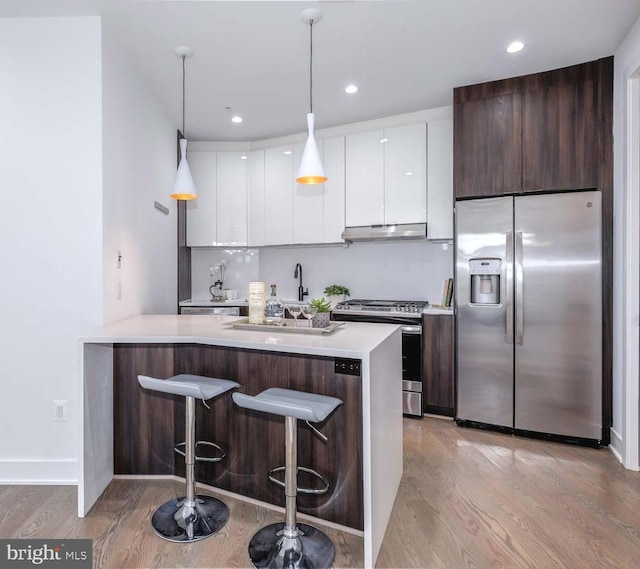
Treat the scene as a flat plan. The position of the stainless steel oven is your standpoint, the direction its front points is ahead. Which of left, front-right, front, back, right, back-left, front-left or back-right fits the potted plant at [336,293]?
back-right

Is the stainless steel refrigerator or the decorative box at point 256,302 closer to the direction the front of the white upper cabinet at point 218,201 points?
the decorative box

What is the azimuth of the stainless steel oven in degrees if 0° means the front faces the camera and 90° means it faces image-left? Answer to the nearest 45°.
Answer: approximately 0°

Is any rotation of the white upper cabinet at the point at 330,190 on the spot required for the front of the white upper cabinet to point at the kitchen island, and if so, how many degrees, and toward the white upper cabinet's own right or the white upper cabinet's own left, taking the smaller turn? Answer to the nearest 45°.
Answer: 0° — it already faces it

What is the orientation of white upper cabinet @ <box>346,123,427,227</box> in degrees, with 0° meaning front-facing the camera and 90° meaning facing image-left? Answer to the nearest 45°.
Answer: approximately 0°
